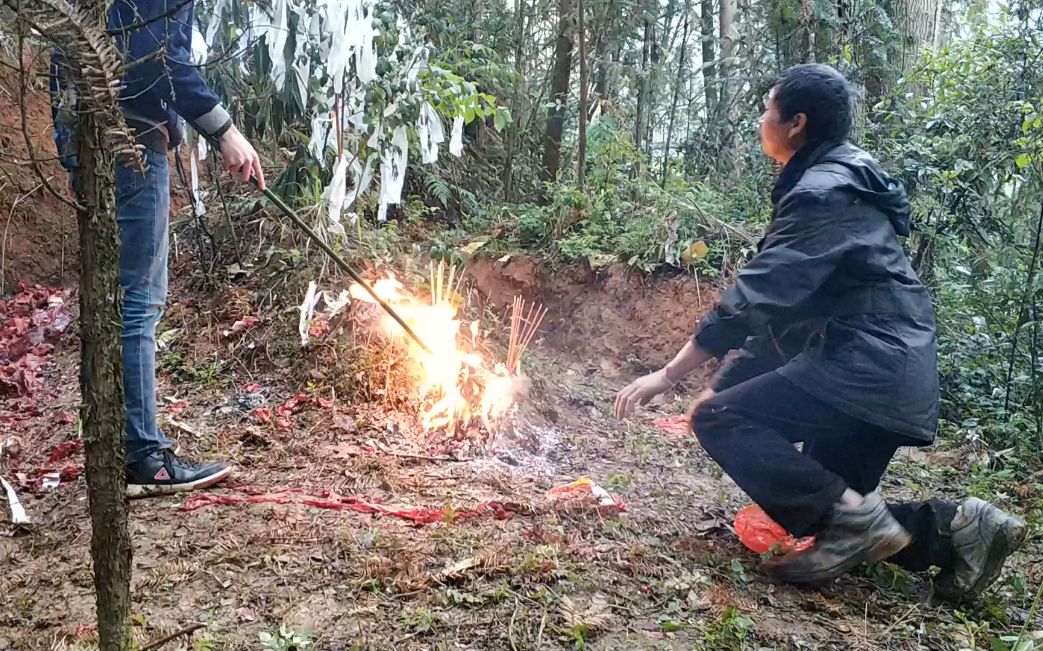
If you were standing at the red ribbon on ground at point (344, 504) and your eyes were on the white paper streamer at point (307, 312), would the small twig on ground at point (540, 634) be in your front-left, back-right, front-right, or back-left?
back-right

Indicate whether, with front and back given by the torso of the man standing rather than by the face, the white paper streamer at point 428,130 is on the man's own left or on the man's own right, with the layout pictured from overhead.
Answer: on the man's own left

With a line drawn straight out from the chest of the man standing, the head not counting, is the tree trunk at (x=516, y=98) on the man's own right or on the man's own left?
on the man's own left

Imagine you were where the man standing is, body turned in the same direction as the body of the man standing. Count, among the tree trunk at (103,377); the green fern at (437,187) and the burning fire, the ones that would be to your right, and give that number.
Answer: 1

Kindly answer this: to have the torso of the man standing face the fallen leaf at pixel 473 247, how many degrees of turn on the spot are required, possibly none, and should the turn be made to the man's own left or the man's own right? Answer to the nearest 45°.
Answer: approximately 45° to the man's own left

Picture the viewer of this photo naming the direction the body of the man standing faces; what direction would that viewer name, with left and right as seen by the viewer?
facing to the right of the viewer

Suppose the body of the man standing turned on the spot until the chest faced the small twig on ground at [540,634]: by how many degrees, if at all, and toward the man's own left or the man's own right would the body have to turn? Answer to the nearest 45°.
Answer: approximately 45° to the man's own right

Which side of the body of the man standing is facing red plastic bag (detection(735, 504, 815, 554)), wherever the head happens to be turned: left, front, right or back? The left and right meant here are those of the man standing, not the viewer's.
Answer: front
